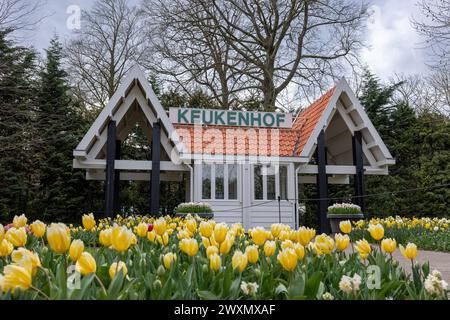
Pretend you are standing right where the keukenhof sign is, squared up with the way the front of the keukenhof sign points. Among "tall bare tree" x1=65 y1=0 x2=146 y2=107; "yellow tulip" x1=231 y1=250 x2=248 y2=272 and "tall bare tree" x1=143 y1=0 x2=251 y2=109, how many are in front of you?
1

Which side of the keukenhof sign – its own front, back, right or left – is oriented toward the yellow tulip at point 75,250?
front

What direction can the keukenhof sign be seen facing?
toward the camera

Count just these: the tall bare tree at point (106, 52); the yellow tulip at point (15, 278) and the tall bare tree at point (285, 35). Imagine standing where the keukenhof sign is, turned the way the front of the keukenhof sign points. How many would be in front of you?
1

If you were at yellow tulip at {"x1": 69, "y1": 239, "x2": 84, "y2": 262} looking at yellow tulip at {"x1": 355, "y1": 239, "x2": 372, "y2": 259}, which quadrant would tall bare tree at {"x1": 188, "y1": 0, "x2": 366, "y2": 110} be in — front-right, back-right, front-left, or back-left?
front-left

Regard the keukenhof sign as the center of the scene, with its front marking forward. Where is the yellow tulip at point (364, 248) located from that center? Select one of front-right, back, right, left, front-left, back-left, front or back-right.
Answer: front

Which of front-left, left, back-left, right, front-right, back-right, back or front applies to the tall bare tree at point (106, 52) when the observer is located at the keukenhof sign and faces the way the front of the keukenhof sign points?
back-right

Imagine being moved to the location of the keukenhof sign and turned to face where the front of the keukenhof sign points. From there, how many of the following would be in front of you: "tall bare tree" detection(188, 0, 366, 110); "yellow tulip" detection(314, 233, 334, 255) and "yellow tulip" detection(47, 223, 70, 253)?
2

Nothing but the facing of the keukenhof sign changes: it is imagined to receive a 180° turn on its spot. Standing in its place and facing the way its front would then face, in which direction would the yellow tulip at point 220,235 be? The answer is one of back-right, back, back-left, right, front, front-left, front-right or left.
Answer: back

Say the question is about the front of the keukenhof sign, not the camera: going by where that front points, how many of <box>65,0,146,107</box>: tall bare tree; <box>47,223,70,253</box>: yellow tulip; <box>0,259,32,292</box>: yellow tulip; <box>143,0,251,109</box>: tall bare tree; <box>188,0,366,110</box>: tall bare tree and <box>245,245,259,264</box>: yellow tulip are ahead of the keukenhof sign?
3

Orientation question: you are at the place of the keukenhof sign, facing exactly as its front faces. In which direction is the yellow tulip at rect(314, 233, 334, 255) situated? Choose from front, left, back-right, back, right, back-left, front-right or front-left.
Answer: front

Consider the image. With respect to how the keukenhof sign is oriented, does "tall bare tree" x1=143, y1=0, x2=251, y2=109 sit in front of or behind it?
behind

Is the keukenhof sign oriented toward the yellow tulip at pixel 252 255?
yes

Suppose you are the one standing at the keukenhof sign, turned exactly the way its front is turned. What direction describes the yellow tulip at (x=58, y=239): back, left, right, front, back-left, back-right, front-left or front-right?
front

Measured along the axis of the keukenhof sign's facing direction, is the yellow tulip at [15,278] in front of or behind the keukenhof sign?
in front

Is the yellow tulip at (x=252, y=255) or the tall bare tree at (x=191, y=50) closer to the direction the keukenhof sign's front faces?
the yellow tulip

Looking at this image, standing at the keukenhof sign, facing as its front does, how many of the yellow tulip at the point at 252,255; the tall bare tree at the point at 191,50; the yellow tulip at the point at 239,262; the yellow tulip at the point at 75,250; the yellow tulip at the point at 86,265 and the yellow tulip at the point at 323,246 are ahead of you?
5

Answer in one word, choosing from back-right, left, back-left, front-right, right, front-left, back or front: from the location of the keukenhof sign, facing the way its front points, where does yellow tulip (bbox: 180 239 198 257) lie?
front
